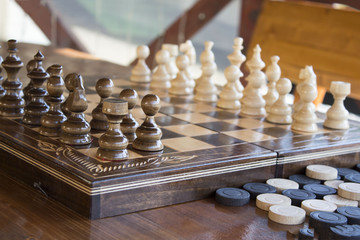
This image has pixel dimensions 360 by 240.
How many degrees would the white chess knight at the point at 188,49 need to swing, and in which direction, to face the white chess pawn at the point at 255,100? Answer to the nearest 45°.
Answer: approximately 135° to its left

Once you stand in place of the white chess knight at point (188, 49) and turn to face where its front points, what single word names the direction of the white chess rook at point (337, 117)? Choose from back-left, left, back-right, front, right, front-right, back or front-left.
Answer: back-left

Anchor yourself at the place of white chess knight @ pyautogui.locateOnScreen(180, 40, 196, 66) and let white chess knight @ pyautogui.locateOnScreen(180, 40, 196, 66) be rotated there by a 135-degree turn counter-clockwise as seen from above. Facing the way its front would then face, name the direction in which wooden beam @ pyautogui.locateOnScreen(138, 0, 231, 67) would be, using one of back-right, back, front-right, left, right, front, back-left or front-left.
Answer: back-left

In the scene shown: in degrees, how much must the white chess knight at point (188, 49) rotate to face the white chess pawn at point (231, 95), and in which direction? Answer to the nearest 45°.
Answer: approximately 135° to its left

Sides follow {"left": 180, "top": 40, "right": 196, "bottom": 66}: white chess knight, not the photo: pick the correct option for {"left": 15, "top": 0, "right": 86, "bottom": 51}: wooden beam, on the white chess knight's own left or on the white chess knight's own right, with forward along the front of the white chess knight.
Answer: on the white chess knight's own right

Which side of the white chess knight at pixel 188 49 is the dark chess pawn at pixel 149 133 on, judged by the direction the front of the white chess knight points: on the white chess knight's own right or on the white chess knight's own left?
on the white chess knight's own left

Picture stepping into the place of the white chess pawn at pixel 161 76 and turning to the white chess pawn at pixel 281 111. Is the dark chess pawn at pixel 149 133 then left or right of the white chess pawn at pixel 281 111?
right

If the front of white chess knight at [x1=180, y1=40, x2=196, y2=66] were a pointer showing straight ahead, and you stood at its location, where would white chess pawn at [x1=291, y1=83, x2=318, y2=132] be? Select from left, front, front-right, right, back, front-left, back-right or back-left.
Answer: back-left

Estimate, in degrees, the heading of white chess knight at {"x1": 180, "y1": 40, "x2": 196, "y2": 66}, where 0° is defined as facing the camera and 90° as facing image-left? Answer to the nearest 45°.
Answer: approximately 90°

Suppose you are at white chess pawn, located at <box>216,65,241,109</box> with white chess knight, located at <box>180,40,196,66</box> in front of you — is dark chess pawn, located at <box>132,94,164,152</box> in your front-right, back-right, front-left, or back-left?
back-left
